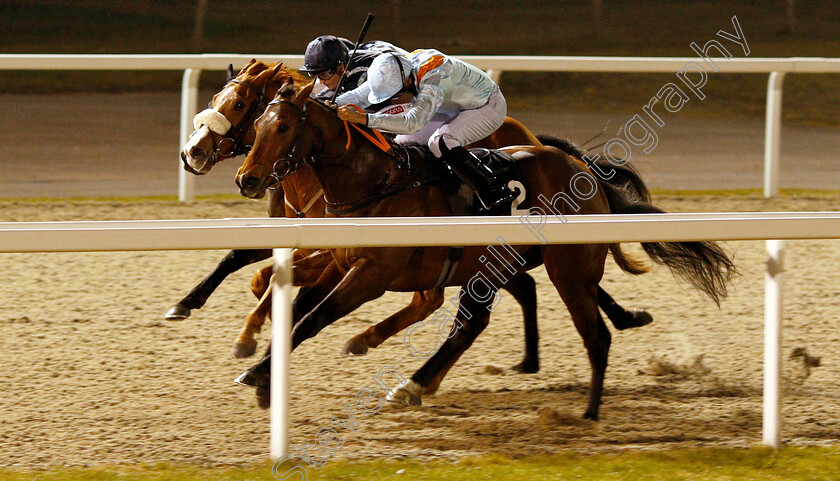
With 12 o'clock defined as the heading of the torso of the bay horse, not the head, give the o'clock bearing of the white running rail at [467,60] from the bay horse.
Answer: The white running rail is roughly at 3 o'clock from the bay horse.

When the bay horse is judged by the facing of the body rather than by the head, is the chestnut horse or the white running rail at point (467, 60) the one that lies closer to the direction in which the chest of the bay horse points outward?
the chestnut horse

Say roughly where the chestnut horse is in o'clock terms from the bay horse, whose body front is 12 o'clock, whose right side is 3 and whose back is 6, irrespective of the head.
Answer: The chestnut horse is roughly at 1 o'clock from the bay horse.

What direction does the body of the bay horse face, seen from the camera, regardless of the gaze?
to the viewer's left

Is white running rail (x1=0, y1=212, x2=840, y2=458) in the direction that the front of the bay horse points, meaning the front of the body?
no
